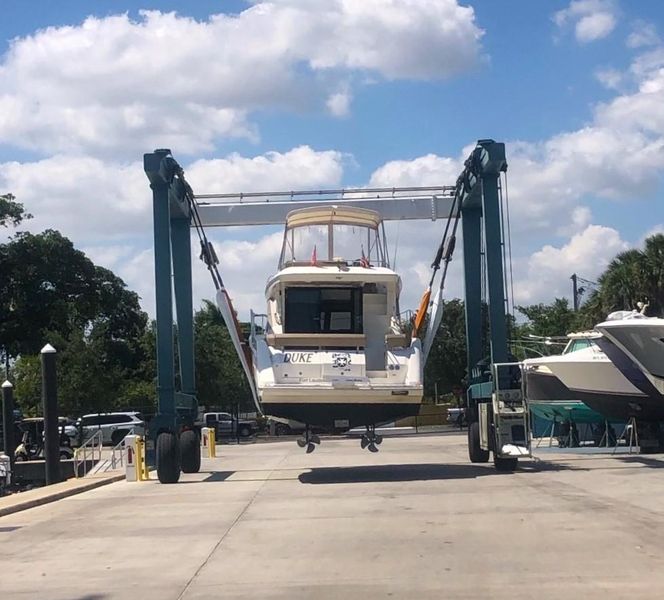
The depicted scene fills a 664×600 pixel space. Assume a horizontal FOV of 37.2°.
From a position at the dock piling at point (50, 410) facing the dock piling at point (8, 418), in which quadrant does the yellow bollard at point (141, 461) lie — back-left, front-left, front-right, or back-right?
back-right
